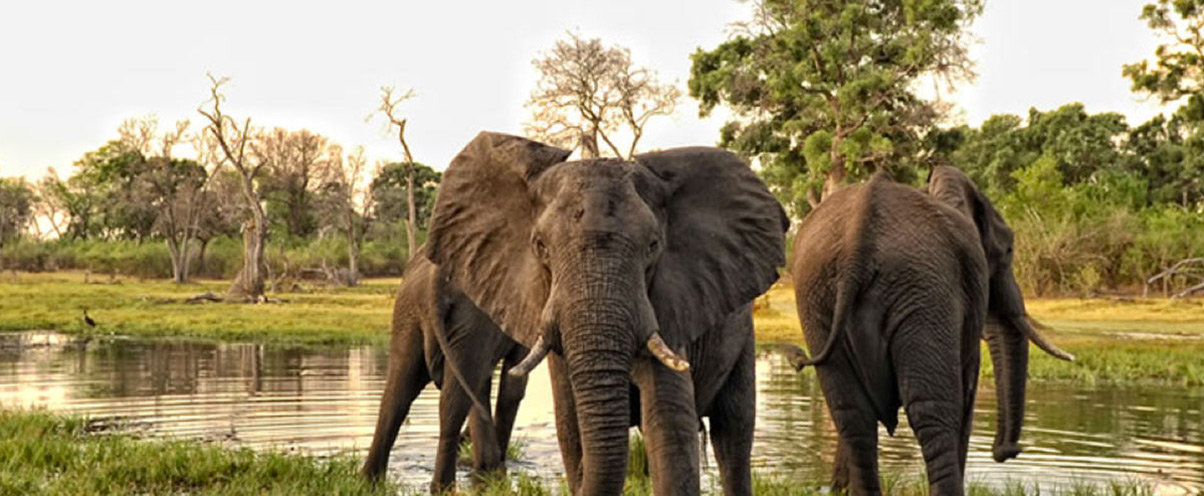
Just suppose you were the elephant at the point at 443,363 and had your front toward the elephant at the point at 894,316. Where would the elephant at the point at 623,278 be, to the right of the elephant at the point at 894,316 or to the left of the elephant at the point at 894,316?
right

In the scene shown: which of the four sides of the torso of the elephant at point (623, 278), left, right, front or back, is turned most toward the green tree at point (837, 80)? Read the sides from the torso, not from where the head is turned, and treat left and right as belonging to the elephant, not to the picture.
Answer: back

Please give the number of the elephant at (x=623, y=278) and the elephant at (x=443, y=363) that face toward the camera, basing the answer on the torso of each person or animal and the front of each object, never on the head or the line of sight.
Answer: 1

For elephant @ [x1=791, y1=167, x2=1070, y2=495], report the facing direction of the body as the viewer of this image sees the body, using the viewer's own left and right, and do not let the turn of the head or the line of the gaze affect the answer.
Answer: facing away from the viewer and to the right of the viewer

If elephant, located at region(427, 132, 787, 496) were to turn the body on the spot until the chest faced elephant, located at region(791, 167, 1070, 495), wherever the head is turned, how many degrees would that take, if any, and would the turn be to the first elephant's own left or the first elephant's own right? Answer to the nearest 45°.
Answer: approximately 135° to the first elephant's own left

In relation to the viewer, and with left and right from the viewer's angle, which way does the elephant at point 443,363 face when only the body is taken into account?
facing away from the viewer and to the right of the viewer

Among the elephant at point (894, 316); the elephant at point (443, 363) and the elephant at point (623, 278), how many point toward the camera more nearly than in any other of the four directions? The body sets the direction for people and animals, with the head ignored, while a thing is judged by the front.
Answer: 1

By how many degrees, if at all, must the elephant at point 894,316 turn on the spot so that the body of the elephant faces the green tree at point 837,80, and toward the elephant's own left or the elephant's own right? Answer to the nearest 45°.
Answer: approximately 45° to the elephant's own left

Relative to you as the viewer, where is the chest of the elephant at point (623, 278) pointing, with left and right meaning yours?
facing the viewer

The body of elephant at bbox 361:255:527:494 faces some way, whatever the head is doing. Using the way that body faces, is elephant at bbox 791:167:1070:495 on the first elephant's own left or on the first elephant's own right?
on the first elephant's own right
